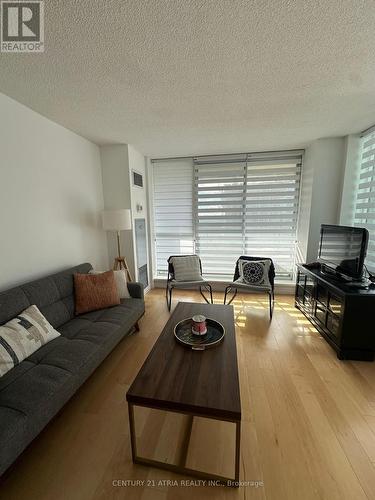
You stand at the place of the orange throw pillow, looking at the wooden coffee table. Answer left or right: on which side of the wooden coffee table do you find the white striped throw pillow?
right

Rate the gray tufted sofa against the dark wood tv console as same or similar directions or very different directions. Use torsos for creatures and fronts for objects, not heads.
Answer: very different directions

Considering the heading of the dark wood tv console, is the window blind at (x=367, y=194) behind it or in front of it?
behind

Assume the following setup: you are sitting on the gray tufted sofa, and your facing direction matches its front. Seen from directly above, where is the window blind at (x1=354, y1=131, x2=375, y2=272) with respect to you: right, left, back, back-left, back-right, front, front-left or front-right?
front-left

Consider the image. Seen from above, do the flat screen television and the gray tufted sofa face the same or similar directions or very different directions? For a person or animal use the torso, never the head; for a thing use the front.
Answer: very different directions

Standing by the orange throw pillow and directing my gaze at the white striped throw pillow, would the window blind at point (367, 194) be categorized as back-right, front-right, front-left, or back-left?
back-left

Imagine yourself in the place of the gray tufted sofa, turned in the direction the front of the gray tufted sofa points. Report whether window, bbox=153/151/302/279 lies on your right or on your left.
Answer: on your left

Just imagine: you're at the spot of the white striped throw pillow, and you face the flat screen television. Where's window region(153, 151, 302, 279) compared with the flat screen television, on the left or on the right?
left

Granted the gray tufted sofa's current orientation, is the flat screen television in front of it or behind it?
in front

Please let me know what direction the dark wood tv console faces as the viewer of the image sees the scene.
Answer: facing the viewer and to the left of the viewer

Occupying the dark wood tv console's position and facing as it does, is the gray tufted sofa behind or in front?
in front
